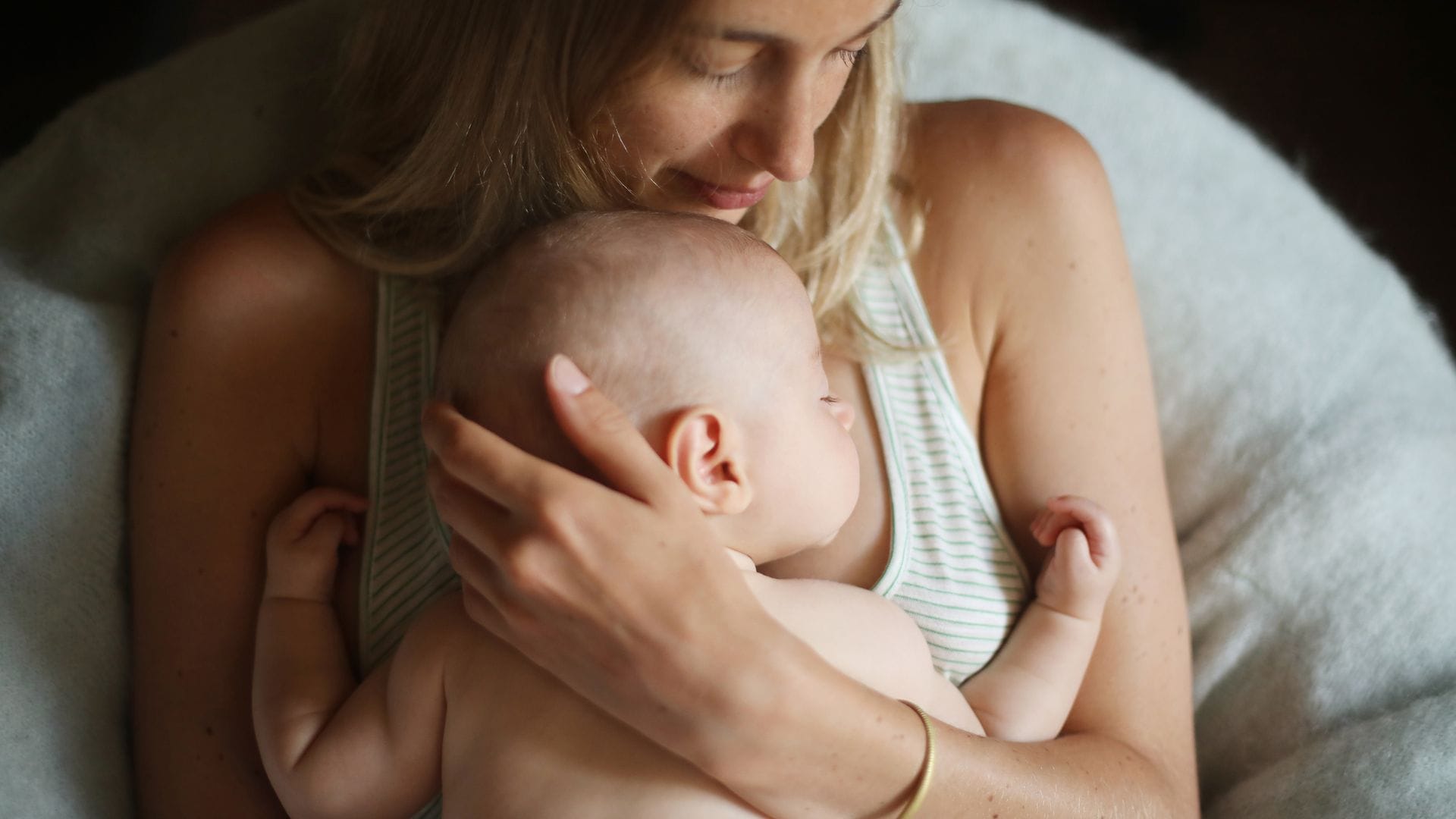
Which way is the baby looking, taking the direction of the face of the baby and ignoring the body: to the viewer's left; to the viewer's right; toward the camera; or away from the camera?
to the viewer's right

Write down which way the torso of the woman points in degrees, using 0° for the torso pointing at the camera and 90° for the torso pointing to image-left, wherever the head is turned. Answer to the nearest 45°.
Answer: approximately 0°
